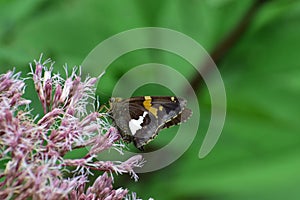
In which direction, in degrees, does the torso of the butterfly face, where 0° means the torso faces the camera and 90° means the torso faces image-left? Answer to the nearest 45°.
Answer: approximately 90°
